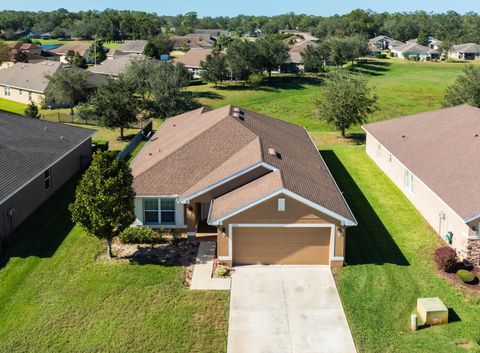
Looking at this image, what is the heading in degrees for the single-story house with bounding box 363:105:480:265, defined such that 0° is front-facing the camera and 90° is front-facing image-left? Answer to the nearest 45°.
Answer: approximately 315°

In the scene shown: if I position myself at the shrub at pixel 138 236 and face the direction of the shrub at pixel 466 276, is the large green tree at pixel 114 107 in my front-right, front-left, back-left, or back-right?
back-left

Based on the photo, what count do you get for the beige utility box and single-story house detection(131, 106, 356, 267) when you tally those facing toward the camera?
2

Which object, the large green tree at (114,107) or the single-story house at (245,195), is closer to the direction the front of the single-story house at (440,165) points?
the single-story house

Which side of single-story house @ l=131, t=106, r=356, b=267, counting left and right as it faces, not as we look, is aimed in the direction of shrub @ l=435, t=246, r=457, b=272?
left

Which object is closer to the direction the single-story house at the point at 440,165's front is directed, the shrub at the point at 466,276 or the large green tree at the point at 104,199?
the shrub

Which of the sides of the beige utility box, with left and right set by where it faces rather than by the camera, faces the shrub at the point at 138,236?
right

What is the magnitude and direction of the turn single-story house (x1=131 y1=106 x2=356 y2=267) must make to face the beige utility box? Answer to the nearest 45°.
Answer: approximately 45° to its left

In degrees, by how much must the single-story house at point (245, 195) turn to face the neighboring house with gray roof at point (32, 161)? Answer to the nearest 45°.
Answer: approximately 135° to its right

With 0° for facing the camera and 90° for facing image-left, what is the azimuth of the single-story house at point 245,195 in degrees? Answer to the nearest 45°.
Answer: approximately 0°

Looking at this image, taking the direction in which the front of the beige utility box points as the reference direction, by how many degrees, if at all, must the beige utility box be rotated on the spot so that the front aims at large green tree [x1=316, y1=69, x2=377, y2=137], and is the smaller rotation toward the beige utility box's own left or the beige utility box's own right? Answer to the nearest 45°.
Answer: approximately 180°

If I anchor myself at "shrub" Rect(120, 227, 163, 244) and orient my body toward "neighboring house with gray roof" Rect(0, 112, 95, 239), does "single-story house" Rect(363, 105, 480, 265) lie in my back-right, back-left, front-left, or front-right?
back-right

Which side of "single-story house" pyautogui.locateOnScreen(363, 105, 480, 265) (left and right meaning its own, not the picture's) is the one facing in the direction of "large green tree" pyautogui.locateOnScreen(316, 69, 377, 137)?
back
